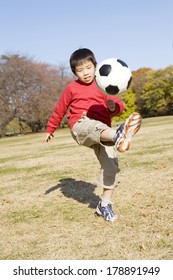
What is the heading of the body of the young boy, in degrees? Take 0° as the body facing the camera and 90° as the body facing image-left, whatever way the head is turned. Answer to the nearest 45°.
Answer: approximately 315°
